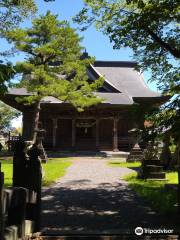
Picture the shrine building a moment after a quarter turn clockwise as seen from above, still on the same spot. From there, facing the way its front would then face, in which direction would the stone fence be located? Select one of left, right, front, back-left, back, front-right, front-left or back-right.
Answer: left

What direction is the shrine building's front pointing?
toward the camera

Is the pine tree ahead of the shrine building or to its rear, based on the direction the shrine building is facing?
ahead
